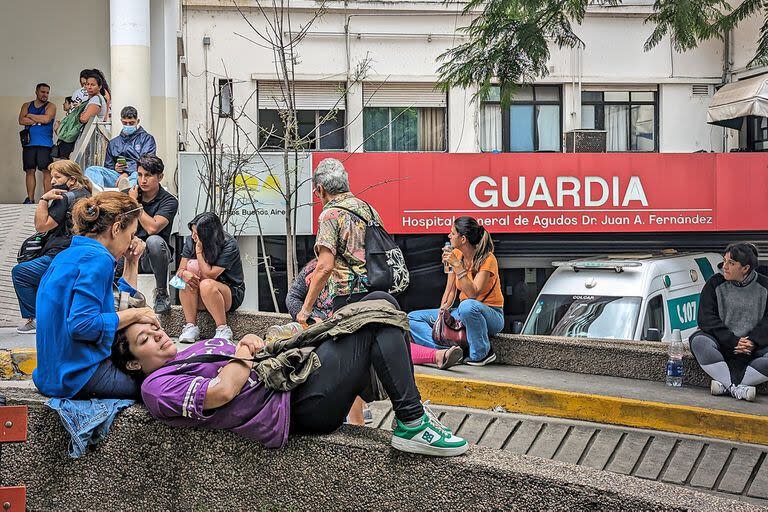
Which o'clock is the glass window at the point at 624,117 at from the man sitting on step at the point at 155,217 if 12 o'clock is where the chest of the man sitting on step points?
The glass window is roughly at 8 o'clock from the man sitting on step.

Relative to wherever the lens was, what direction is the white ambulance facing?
facing the viewer and to the left of the viewer

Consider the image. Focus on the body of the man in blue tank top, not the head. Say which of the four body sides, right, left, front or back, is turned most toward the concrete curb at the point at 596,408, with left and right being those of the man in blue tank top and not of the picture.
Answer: front

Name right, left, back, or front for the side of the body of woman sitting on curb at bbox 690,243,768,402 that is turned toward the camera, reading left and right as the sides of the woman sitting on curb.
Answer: front

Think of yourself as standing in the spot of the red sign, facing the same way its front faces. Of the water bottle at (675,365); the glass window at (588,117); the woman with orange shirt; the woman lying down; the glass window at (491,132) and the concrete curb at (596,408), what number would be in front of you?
4

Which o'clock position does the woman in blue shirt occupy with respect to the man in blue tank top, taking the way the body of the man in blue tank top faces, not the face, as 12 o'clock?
The woman in blue shirt is roughly at 12 o'clock from the man in blue tank top.

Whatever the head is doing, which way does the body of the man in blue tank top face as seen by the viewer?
toward the camera

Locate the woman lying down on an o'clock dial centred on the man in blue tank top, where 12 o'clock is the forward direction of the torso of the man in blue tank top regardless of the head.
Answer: The woman lying down is roughly at 12 o'clock from the man in blue tank top.

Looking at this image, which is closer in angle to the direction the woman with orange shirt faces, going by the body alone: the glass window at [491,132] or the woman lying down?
the woman lying down

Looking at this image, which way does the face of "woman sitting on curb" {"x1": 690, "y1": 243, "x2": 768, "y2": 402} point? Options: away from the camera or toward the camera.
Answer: toward the camera

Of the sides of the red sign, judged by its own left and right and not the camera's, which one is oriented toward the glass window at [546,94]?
back

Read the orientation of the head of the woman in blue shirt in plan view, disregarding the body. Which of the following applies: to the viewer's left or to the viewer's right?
to the viewer's right

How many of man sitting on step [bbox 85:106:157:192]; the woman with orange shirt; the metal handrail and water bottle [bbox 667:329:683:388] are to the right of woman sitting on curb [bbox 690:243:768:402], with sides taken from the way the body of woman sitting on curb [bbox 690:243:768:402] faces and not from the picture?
4

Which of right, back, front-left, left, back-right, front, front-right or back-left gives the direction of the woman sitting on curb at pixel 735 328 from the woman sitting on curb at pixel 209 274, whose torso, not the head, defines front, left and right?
back-left

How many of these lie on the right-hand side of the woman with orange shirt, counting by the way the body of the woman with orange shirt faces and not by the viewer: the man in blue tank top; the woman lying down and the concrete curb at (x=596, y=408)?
1

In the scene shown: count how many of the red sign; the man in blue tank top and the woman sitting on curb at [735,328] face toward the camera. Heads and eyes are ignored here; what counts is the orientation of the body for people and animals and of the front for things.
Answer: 3

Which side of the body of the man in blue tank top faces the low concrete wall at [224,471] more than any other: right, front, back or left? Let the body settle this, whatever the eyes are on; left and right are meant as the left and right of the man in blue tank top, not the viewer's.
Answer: front

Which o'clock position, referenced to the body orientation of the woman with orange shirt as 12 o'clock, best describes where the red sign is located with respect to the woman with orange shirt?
The red sign is roughly at 5 o'clock from the woman with orange shirt.

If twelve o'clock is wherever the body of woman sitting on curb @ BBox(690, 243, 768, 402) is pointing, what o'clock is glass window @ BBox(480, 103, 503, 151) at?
The glass window is roughly at 5 o'clock from the woman sitting on curb.
